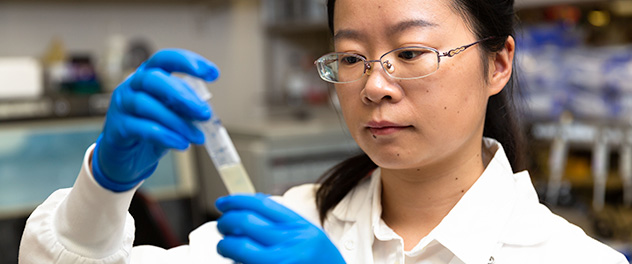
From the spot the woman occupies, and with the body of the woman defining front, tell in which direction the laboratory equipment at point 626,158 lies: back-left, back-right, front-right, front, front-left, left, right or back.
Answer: back

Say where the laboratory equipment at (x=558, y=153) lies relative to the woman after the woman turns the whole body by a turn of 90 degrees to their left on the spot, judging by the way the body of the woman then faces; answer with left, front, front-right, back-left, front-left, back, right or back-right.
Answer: left

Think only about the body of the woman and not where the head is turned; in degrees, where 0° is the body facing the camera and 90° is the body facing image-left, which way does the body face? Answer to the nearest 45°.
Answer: approximately 45°

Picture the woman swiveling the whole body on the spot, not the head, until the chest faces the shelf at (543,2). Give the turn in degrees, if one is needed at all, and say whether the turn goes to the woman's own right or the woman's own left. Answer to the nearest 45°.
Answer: approximately 180°

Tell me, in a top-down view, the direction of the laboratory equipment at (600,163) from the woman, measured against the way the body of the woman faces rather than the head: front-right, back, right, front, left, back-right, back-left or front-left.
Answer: back
